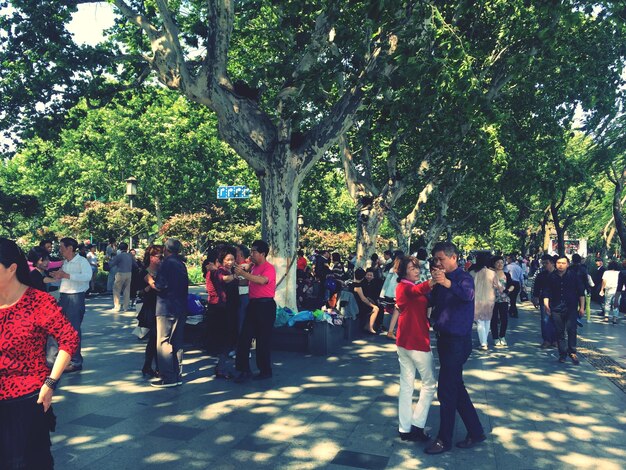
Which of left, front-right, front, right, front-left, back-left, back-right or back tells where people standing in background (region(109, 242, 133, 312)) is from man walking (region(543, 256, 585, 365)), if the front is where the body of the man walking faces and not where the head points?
right

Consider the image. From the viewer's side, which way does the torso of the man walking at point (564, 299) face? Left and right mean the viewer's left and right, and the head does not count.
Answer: facing the viewer

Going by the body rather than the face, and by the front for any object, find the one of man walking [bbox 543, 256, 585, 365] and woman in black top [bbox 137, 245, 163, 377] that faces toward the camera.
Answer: the man walking

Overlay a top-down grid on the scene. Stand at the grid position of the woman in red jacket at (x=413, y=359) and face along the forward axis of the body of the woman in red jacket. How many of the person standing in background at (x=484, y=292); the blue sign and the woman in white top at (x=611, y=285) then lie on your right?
0

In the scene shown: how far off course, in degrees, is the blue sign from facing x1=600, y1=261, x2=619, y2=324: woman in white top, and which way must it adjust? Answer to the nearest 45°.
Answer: approximately 90° to its left

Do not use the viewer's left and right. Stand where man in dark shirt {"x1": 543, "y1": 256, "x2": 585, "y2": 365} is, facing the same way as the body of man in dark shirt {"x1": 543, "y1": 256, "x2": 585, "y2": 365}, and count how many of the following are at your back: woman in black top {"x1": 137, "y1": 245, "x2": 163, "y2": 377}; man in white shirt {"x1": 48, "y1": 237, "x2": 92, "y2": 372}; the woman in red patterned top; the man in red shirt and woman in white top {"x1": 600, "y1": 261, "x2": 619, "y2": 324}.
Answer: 1

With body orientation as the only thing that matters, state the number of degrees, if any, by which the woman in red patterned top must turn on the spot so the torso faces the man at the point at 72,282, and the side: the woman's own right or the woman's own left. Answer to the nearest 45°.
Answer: approximately 135° to the woman's own right

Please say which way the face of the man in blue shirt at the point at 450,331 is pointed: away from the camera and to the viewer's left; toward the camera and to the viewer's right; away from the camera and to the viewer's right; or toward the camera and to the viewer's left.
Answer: toward the camera and to the viewer's left

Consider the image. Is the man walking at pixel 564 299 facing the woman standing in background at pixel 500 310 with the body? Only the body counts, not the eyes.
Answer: no

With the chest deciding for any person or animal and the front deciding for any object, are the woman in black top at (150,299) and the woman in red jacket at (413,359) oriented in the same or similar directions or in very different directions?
same or similar directions

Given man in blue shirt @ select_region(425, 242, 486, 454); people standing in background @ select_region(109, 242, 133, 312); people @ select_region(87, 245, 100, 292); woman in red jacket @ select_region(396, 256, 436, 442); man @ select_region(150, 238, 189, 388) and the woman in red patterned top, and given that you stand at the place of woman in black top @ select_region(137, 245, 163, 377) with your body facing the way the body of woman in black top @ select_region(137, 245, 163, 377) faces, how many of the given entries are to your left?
2

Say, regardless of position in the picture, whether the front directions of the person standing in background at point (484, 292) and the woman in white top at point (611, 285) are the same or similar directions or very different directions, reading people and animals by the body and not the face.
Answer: same or similar directions

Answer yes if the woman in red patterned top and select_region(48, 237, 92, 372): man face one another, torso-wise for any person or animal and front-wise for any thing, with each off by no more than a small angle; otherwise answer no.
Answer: no

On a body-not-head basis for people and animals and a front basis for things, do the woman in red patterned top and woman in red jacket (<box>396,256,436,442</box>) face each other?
no
